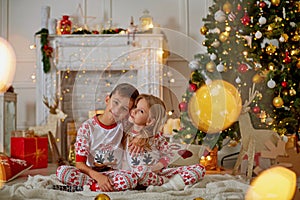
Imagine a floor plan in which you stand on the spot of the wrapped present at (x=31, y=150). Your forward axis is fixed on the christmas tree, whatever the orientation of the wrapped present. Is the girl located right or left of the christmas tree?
right

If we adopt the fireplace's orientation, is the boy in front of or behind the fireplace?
in front

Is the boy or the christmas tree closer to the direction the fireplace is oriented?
the boy

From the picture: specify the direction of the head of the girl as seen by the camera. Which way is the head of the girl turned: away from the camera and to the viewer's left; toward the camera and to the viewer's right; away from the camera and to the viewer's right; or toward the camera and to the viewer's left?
toward the camera and to the viewer's left

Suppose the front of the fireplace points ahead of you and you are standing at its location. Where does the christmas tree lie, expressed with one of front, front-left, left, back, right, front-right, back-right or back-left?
front-left

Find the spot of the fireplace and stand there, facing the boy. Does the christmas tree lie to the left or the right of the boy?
left

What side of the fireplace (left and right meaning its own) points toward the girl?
front

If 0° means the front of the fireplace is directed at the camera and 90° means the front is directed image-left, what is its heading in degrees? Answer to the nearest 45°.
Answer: approximately 0°
